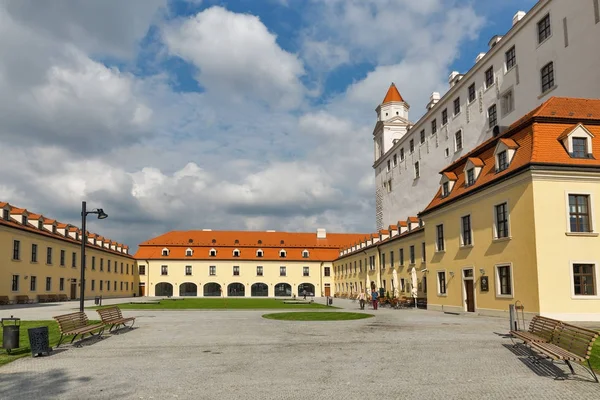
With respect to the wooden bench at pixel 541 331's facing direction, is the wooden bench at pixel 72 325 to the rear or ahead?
ahead

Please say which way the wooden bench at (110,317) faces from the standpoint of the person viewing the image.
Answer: facing the viewer and to the right of the viewer

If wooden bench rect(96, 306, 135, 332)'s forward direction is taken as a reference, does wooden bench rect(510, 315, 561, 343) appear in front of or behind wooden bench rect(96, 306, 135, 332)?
in front

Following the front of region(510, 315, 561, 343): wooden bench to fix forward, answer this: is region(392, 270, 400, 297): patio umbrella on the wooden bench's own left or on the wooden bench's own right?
on the wooden bench's own right

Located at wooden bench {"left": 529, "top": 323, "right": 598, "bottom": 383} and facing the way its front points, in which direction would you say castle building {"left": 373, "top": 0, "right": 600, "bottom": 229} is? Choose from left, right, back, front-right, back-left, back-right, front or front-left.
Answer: back-right

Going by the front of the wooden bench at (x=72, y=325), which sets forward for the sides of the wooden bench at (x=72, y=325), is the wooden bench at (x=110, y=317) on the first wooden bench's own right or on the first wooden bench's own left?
on the first wooden bench's own left

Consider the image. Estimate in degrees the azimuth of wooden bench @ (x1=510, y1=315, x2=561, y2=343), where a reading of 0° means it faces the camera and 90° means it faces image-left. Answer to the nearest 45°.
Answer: approximately 45°

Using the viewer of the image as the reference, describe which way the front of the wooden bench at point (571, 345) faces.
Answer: facing the viewer and to the left of the viewer

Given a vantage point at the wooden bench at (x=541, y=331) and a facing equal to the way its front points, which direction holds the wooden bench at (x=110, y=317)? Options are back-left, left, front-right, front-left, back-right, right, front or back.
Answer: front-right

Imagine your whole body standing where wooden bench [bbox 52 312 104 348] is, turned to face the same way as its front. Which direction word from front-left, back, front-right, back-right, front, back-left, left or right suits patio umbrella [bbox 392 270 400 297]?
left
